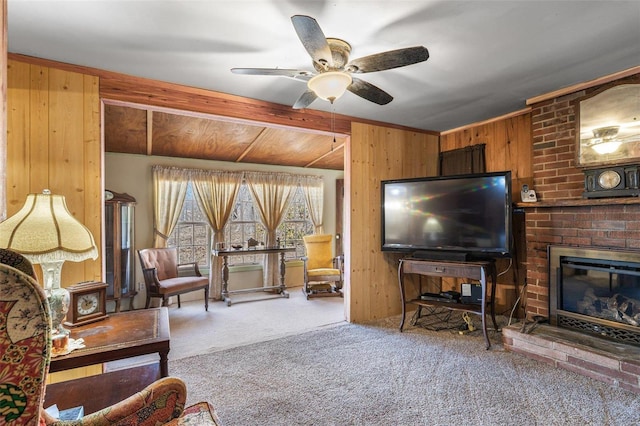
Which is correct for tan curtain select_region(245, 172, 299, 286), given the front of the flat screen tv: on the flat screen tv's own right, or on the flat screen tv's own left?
on the flat screen tv's own right

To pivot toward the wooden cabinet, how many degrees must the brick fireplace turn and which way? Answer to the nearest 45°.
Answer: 0° — it already faces it

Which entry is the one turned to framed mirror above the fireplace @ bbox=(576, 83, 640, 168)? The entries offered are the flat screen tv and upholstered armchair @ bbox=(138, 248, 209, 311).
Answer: the upholstered armchair

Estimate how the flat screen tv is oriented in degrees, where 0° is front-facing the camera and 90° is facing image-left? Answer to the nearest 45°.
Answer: approximately 45°

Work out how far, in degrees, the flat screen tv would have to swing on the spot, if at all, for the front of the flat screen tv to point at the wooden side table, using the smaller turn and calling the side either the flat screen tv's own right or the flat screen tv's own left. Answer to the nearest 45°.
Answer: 0° — it already faces it

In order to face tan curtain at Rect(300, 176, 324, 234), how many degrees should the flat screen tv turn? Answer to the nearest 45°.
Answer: approximately 90° to its right

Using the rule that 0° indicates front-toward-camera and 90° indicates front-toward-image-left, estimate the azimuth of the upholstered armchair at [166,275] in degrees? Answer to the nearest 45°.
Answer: approximately 315°

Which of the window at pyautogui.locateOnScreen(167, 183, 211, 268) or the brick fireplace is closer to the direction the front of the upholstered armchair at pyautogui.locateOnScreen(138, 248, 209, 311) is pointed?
the brick fireplace

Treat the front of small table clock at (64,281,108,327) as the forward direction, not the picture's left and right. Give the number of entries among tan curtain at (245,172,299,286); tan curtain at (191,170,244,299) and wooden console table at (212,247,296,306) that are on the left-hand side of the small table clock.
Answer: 3
